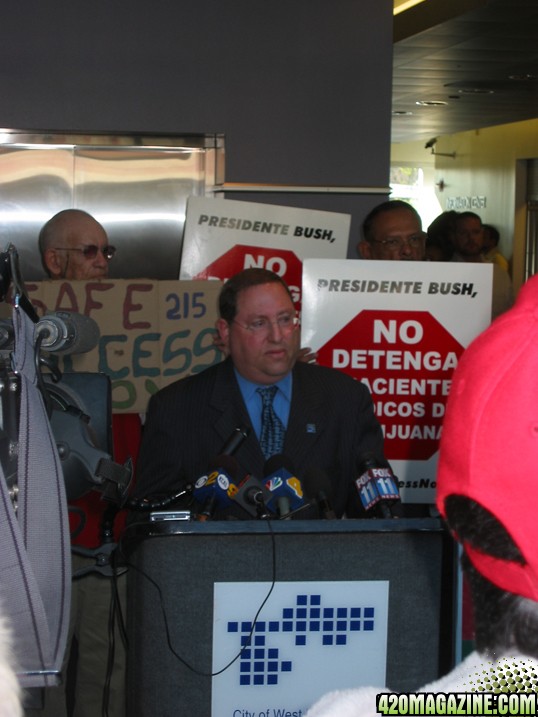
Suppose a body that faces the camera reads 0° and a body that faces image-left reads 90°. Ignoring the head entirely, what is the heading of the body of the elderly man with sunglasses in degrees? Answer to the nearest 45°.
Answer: approximately 315°

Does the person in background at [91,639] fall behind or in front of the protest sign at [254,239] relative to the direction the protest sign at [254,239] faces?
in front

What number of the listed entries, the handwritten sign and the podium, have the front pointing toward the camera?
2

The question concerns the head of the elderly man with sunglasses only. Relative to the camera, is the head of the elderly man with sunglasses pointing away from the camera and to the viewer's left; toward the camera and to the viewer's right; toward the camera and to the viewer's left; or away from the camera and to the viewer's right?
toward the camera and to the viewer's right

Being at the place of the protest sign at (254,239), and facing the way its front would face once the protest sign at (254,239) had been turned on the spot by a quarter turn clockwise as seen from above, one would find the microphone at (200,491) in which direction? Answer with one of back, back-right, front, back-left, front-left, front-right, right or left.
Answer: left

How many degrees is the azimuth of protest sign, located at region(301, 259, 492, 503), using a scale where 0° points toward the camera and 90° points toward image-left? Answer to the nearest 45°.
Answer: approximately 0°

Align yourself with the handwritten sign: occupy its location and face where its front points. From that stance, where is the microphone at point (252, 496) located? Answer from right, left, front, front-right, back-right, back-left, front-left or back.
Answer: front

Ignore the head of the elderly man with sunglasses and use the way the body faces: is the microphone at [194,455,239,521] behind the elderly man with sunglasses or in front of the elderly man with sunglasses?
in front

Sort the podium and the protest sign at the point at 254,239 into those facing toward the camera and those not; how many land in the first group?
2

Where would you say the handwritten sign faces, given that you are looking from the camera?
facing the viewer

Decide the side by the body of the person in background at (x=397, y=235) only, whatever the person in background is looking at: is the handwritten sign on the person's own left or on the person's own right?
on the person's own right

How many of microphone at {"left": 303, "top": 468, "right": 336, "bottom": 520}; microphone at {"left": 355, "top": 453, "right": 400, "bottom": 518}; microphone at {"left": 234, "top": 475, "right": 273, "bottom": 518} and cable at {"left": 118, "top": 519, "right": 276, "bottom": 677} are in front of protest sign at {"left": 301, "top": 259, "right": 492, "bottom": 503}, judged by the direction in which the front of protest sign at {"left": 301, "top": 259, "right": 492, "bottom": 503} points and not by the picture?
4

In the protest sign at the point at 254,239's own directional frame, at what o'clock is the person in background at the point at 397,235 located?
The person in background is roughly at 9 o'clock from the protest sign.

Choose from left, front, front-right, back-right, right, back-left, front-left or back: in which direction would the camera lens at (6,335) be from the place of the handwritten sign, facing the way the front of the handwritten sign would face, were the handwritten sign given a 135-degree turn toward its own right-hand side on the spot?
back-left
